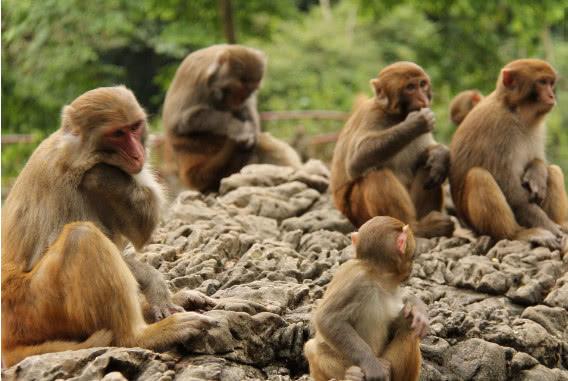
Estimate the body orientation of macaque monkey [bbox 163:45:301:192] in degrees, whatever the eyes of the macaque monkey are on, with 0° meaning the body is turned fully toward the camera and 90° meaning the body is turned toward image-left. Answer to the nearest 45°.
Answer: approximately 315°

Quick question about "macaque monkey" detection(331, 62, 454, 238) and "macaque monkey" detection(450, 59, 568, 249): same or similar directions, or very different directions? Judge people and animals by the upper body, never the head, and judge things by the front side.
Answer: same or similar directions

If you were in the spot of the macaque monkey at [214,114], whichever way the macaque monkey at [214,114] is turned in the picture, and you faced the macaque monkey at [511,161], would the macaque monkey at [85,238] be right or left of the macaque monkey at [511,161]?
right

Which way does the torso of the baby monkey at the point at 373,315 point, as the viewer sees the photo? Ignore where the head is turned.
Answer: to the viewer's right

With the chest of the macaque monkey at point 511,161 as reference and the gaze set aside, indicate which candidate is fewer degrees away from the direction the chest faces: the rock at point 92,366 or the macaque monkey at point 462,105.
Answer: the rock

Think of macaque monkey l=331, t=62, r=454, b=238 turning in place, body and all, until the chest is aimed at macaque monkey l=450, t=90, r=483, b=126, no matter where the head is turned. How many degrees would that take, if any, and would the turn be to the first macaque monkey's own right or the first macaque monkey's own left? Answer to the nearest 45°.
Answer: approximately 135° to the first macaque monkey's own left

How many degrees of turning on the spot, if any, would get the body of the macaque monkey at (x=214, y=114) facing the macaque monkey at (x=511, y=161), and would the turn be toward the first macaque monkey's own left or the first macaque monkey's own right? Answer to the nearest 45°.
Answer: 0° — it already faces it

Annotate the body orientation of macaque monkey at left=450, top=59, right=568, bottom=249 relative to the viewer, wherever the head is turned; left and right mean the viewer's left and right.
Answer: facing the viewer and to the right of the viewer

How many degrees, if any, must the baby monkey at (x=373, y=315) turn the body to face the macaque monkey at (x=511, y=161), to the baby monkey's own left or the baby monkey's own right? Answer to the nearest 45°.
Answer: approximately 90° to the baby monkey's own left

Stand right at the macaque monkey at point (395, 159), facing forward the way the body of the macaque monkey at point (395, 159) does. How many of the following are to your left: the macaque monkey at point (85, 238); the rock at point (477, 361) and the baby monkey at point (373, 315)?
0

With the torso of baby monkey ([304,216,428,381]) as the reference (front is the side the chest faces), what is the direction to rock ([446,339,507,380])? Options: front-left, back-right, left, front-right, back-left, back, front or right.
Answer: front-left

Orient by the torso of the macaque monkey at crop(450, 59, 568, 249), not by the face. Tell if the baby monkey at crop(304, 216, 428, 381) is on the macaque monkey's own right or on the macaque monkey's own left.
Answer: on the macaque monkey's own right

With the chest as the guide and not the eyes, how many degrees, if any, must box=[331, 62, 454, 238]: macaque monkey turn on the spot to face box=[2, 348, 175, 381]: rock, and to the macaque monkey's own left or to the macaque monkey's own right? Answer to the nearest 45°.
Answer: approximately 45° to the macaque monkey's own right

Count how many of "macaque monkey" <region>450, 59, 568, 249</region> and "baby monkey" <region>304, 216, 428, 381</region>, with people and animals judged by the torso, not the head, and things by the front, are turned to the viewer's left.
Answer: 0

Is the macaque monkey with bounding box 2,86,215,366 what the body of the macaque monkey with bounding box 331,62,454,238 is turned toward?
no
